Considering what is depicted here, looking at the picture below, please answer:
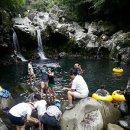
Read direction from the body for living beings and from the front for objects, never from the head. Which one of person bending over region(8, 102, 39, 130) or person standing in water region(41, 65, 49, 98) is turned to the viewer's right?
the person bending over

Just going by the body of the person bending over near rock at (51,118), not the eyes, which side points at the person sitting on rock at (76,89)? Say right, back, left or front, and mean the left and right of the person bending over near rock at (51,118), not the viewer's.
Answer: front

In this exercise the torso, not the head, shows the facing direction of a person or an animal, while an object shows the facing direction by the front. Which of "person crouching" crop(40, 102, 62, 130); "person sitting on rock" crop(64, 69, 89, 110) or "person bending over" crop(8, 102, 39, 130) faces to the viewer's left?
"person sitting on rock" crop(64, 69, 89, 110)

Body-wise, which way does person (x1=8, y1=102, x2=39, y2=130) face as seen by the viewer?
to the viewer's right

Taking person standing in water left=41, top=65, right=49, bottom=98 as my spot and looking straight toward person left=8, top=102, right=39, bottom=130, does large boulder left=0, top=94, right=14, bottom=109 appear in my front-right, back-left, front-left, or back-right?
front-right

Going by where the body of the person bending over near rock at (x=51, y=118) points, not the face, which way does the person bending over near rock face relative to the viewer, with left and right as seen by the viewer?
facing away from the viewer and to the right of the viewer

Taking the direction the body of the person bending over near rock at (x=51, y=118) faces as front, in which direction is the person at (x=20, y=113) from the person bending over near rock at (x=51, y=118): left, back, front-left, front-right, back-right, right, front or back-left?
back-left

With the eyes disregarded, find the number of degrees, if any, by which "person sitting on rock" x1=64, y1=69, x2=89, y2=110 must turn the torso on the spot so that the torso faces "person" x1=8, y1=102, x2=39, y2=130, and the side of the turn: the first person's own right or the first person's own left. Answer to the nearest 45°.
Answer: approximately 45° to the first person's own left

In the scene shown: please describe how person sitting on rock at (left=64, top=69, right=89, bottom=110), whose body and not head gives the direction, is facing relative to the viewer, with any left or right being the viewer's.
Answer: facing to the left of the viewer

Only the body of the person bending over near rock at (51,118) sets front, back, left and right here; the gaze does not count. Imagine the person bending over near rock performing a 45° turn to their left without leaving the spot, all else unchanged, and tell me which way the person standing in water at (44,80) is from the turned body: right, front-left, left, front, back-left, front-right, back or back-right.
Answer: front

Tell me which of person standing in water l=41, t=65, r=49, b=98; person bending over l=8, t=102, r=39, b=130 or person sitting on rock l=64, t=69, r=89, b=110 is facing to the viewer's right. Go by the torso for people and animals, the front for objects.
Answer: person bending over l=8, t=102, r=39, b=130
